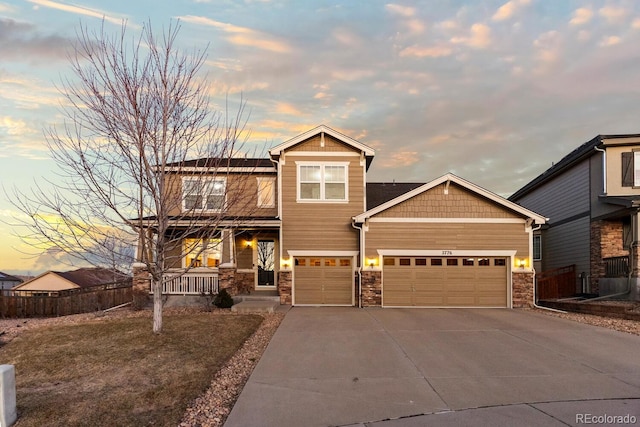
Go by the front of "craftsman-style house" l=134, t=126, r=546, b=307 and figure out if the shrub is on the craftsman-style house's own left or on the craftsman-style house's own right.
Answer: on the craftsman-style house's own right

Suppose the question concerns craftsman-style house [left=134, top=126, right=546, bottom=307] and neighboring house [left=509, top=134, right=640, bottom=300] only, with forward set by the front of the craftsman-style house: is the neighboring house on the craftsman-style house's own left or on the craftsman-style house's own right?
on the craftsman-style house's own left

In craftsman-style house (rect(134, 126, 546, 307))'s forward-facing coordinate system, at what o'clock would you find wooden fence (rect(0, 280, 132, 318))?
The wooden fence is roughly at 3 o'clock from the craftsman-style house.

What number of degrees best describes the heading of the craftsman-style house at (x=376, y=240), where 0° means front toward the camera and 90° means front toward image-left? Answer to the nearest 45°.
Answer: approximately 0°

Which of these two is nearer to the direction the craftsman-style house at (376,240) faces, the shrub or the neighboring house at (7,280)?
the shrub

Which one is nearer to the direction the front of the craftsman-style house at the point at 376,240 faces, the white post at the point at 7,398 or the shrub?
the white post

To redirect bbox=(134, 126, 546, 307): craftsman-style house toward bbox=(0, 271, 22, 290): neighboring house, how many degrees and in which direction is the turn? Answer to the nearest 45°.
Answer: approximately 135° to its right
